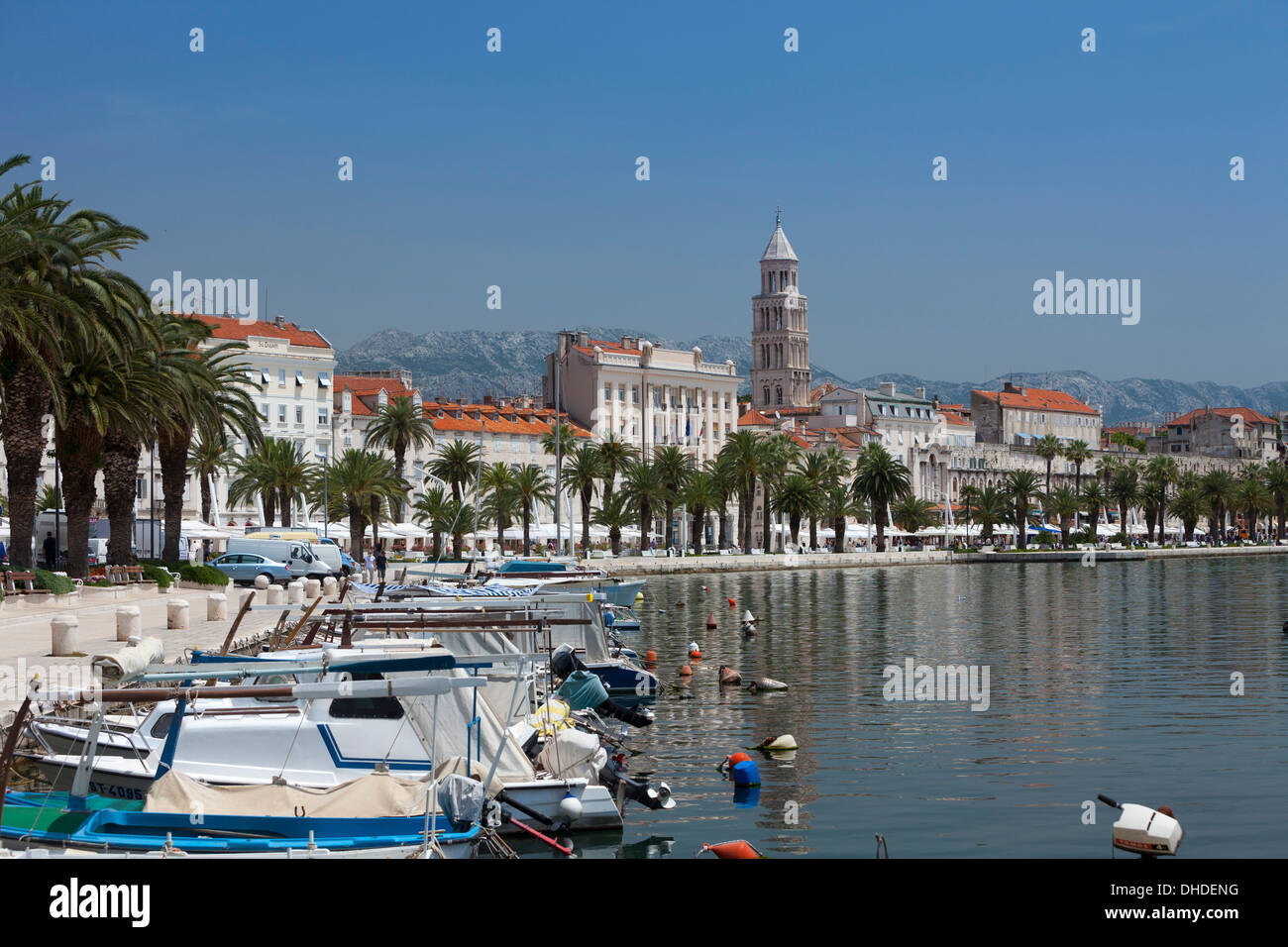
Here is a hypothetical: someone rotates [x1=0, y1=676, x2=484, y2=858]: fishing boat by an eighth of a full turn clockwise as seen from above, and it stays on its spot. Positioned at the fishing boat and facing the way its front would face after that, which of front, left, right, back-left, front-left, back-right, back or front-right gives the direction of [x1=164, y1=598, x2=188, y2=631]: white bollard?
front-right

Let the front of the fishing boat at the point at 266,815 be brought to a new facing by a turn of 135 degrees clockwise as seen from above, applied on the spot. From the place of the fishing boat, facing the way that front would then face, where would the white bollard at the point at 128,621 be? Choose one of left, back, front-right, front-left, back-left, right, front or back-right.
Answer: front-left

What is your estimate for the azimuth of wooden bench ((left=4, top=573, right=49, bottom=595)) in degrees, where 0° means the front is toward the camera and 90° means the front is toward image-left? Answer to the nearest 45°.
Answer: approximately 315°

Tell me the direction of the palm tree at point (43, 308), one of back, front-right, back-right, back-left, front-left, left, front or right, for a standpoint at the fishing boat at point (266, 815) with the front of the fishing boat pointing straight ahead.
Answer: right

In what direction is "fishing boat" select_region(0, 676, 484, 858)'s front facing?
to the viewer's left

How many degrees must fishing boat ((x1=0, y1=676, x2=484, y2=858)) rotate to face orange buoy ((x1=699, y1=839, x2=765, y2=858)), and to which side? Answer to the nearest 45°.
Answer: approximately 180°

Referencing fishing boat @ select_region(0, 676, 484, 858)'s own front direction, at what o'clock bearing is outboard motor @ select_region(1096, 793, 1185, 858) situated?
The outboard motor is roughly at 6 o'clock from the fishing boat.

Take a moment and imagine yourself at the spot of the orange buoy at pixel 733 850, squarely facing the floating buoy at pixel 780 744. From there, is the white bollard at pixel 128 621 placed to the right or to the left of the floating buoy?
left

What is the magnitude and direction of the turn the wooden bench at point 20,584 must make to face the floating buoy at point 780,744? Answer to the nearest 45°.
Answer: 0° — it already faces it

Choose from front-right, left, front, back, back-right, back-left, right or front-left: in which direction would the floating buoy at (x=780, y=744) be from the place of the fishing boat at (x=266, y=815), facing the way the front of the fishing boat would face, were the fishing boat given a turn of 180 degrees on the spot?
front-left

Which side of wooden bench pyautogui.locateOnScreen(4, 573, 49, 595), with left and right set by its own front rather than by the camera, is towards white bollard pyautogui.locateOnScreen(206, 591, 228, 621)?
front

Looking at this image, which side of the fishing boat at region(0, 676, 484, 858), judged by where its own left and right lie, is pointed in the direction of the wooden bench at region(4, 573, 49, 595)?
right

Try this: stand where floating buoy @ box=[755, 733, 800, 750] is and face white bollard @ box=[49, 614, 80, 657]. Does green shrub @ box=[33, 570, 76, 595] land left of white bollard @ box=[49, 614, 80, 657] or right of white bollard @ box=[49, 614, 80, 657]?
right

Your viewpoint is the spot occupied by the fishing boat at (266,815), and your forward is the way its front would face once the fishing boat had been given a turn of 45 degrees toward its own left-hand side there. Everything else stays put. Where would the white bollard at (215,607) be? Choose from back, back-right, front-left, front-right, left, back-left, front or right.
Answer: back-right

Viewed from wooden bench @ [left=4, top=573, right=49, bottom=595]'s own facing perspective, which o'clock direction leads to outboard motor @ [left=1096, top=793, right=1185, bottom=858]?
The outboard motor is roughly at 1 o'clock from the wooden bench.

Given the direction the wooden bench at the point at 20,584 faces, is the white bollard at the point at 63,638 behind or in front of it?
in front

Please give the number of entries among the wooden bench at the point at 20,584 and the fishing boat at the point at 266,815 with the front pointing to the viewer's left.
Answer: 1
